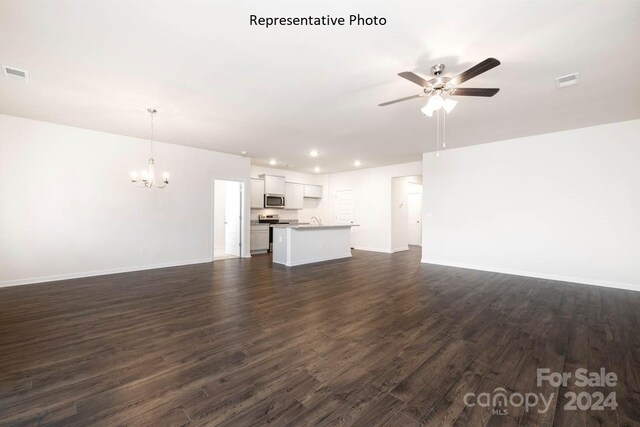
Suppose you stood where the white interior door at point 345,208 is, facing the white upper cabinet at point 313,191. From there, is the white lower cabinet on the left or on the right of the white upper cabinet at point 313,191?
left

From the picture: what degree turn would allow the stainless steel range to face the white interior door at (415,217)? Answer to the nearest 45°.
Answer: approximately 45° to its left

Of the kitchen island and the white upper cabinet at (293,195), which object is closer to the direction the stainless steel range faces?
the kitchen island

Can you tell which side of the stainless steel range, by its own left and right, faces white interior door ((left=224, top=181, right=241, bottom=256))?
right

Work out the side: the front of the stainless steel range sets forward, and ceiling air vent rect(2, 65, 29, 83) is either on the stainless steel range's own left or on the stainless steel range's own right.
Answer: on the stainless steel range's own right

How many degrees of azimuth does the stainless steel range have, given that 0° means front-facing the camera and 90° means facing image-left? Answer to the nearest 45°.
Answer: approximately 315°
